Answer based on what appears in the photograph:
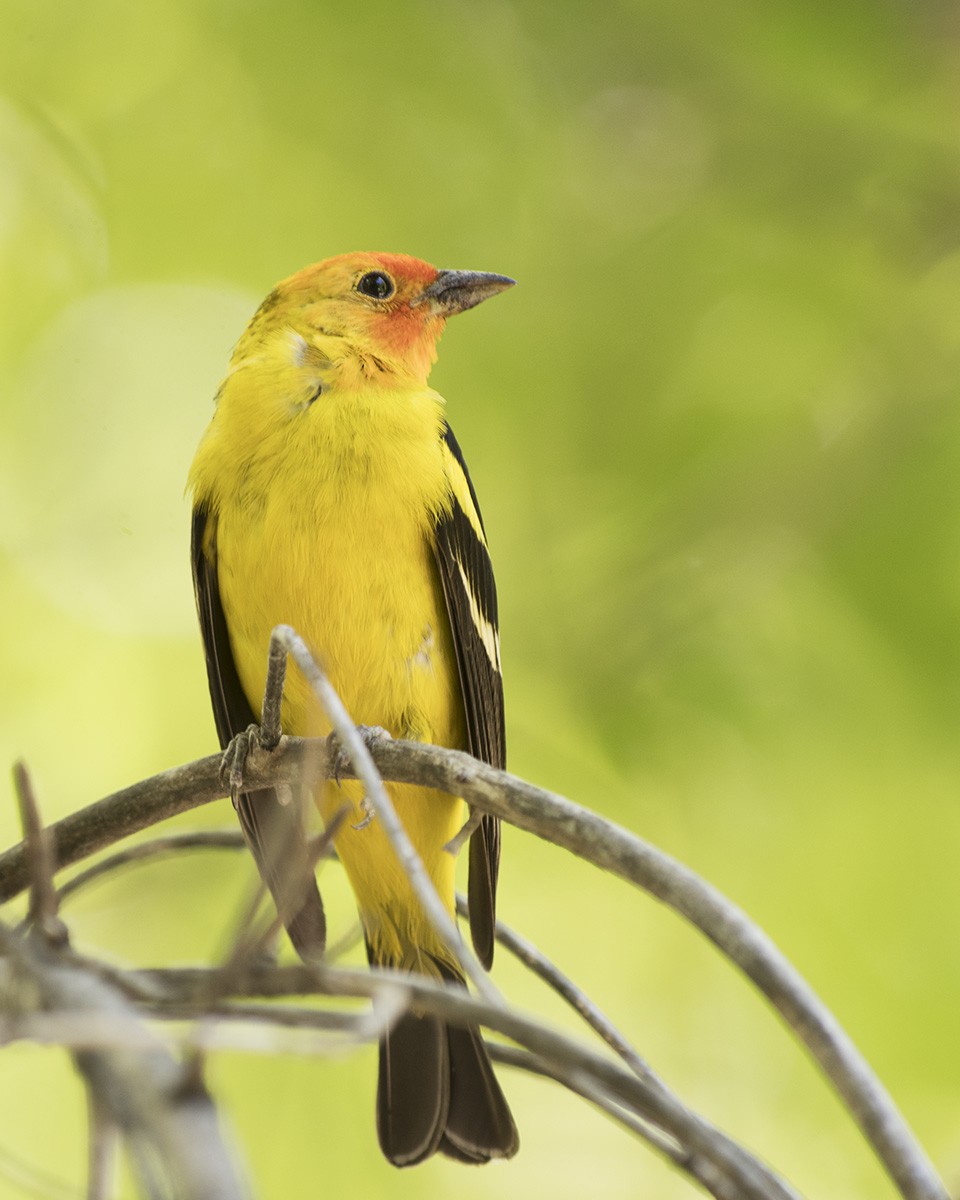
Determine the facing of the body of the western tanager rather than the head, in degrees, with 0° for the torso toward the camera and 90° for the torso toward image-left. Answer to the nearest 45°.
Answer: approximately 0°

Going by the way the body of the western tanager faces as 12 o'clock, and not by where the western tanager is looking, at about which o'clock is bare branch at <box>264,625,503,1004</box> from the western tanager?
The bare branch is roughly at 12 o'clock from the western tanager.

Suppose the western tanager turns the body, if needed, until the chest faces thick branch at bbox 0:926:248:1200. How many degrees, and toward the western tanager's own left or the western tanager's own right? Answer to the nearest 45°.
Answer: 0° — it already faces it

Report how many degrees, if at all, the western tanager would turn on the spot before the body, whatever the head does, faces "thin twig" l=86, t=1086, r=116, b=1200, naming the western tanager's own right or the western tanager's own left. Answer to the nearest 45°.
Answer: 0° — it already faces it
